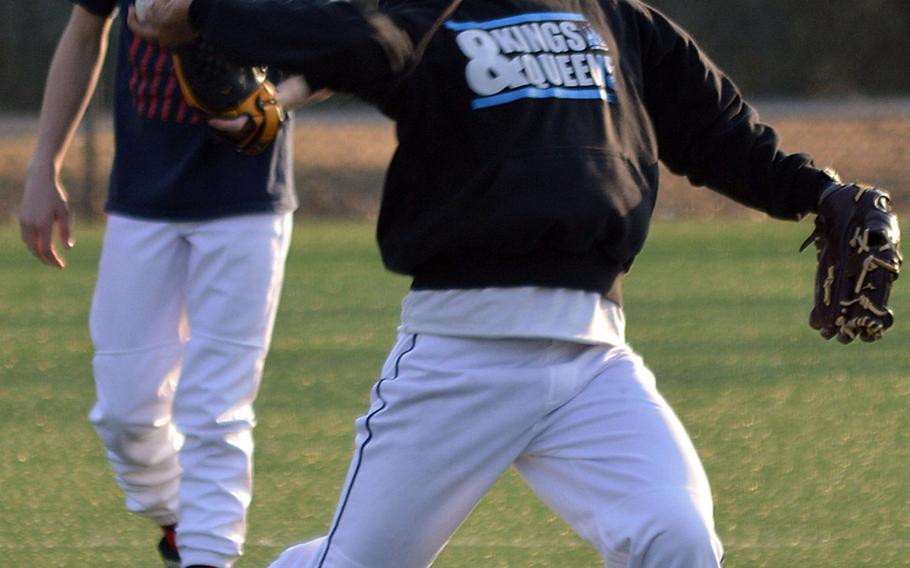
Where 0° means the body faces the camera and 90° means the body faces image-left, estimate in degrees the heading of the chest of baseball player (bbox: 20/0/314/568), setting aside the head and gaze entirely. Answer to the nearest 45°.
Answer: approximately 0°
